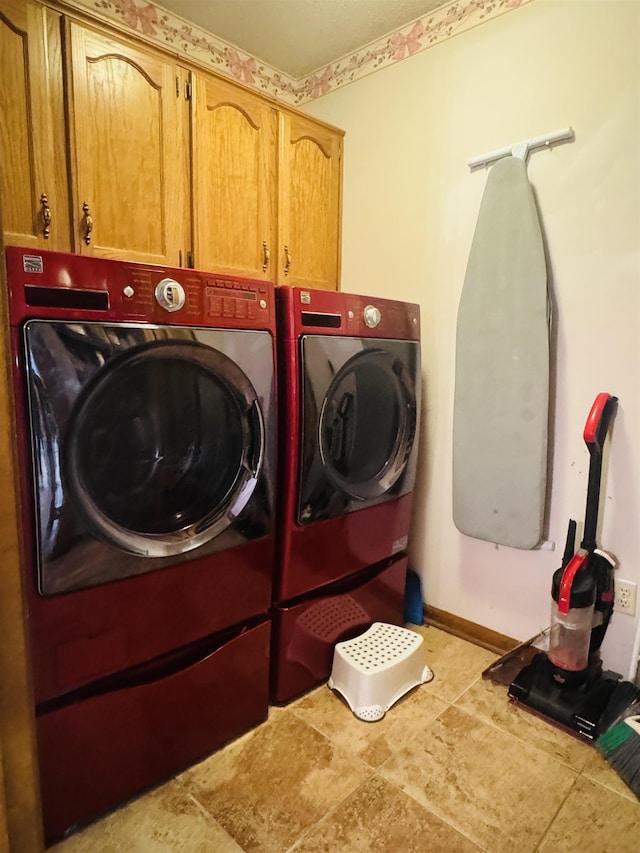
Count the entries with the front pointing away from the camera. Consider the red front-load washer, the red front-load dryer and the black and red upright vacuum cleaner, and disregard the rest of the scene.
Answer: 0

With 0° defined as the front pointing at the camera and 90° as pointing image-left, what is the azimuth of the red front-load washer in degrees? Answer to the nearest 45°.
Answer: approximately 315°

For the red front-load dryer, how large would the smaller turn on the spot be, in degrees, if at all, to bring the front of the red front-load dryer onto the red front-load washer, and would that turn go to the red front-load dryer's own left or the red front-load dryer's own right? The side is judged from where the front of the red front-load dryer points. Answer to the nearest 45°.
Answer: approximately 90° to the red front-load dryer's own right

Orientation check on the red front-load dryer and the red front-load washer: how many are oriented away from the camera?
0

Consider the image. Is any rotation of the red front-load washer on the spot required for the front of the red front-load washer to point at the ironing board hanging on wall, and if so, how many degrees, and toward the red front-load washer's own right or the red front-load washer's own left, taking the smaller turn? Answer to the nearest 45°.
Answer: approximately 45° to the red front-load washer's own left

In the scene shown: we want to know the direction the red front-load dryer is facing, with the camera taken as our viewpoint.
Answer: facing the viewer and to the right of the viewer

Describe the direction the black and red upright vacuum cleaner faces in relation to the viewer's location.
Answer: facing the viewer and to the left of the viewer

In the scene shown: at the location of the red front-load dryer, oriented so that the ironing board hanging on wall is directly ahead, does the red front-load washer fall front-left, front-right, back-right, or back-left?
back-right

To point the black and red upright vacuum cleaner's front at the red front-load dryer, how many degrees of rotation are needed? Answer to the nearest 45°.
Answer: approximately 45° to its right

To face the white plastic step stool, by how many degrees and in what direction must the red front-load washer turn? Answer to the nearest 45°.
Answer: approximately 45° to its left

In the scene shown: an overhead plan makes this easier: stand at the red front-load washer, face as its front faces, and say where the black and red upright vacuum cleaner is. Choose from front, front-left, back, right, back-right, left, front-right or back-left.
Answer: front-left

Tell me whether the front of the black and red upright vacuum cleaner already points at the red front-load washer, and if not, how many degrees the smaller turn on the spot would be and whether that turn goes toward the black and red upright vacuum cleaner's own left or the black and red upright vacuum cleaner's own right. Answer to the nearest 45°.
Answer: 0° — it already faces it

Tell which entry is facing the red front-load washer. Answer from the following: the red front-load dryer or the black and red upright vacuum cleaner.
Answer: the black and red upright vacuum cleaner

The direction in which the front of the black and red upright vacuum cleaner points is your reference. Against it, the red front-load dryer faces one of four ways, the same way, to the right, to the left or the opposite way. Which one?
to the left
